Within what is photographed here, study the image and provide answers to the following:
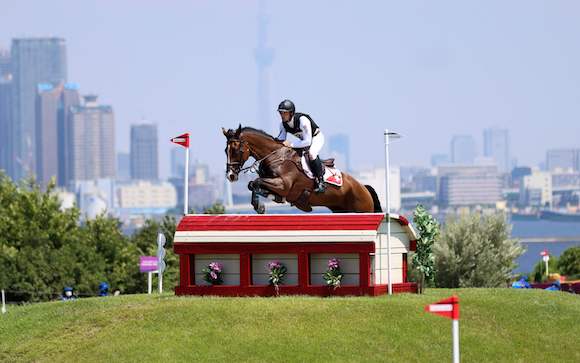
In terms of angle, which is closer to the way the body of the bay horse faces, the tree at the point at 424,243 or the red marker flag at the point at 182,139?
the red marker flag

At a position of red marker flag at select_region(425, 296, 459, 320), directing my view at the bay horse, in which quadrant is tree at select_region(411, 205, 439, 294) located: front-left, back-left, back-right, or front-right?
front-right

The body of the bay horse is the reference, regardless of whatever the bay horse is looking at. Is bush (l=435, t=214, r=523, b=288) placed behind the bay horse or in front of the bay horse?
behind

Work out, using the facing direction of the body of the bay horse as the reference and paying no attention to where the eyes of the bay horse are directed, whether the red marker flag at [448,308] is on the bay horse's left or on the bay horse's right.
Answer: on the bay horse's left

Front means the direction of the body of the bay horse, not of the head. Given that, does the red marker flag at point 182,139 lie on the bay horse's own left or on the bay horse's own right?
on the bay horse's own right

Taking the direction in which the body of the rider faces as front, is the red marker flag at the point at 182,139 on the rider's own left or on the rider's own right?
on the rider's own right

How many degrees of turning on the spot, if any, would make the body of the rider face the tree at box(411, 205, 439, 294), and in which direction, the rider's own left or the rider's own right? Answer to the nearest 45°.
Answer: approximately 135° to the rider's own left

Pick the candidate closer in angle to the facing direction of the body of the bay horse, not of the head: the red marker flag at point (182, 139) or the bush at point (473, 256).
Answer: the red marker flag

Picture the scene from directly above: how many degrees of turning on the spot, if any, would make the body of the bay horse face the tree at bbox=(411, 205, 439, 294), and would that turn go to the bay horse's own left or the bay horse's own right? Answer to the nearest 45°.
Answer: approximately 135° to the bay horse's own left

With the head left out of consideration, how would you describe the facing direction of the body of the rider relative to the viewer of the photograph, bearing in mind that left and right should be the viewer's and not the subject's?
facing the viewer and to the left of the viewer
